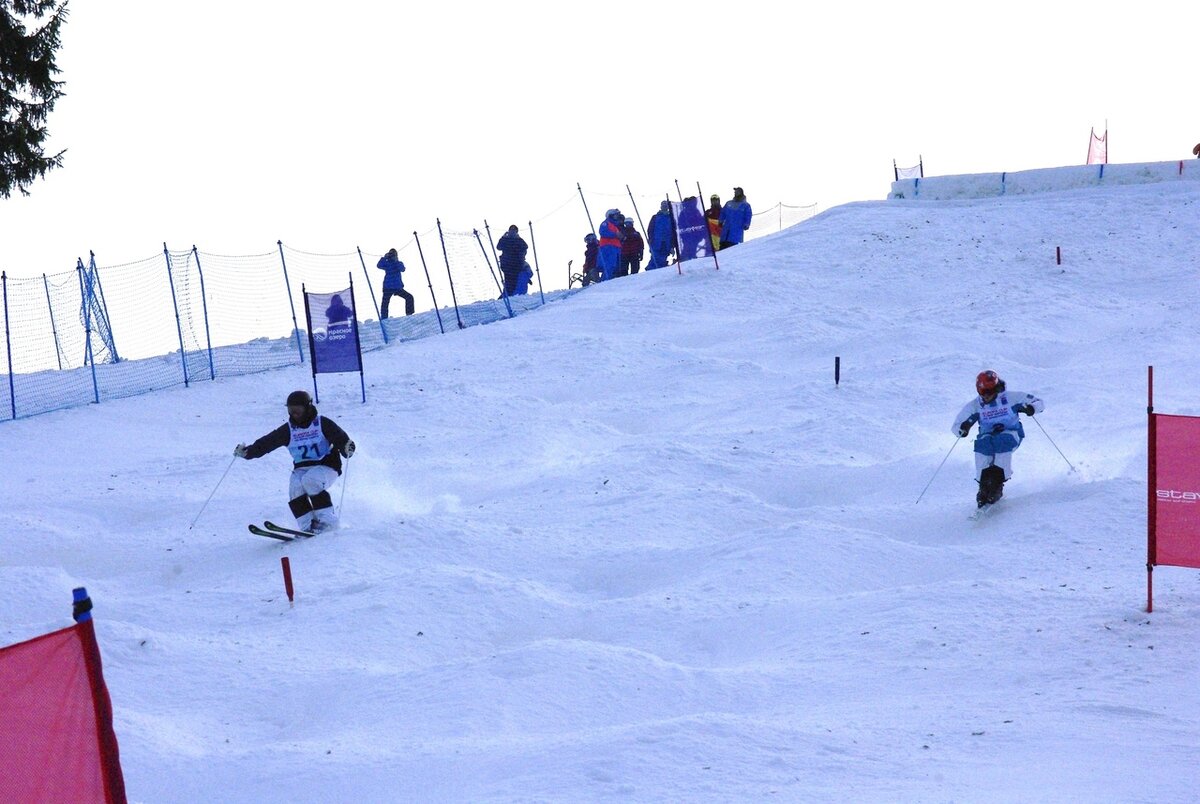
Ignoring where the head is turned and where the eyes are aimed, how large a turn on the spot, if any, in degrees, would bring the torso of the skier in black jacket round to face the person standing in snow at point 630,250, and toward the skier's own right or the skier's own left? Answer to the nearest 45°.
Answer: approximately 180°

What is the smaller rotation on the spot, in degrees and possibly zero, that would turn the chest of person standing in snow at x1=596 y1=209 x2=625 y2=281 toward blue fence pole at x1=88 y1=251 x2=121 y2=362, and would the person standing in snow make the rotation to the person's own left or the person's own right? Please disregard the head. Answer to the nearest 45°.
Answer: approximately 90° to the person's own right

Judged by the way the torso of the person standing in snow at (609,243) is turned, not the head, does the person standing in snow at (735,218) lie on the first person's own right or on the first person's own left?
on the first person's own left

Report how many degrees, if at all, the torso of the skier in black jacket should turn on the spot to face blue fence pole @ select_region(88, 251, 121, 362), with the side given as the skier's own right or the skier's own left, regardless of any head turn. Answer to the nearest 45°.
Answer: approximately 135° to the skier's own right

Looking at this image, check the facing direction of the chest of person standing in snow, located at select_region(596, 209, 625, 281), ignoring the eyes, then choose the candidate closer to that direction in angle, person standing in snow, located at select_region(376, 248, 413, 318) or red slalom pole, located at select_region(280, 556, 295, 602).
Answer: the red slalom pole

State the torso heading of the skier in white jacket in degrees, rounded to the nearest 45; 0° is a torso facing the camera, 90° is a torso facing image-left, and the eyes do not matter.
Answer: approximately 0°

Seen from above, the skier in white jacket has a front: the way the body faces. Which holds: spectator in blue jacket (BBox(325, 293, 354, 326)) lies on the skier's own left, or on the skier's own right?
on the skier's own right

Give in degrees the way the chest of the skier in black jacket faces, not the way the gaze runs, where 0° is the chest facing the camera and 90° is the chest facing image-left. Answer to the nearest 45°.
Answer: approximately 45°

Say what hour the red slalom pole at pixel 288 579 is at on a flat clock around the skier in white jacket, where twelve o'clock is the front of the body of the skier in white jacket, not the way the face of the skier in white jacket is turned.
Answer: The red slalom pole is roughly at 2 o'clock from the skier in white jacket.

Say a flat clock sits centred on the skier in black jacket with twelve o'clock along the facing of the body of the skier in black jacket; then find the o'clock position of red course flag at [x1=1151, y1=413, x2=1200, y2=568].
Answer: The red course flag is roughly at 9 o'clock from the skier in black jacket.

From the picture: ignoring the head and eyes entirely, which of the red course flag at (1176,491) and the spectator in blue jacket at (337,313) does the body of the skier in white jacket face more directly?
the red course flag
